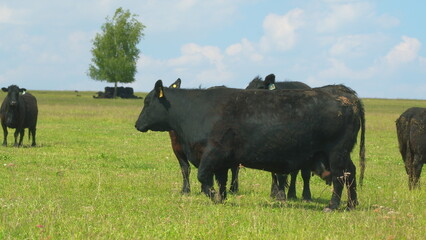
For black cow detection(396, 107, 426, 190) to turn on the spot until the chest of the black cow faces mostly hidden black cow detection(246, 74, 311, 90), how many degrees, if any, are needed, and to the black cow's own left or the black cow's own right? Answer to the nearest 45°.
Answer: approximately 135° to the black cow's own left

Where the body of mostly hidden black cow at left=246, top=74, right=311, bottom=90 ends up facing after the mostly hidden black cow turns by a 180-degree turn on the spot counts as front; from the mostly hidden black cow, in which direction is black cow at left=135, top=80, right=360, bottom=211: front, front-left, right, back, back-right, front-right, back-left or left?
right

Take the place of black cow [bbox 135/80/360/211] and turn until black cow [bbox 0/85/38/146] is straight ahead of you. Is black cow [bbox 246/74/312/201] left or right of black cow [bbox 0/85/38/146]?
right

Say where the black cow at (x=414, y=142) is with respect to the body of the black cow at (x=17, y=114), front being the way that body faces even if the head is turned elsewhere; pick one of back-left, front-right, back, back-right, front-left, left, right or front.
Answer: left

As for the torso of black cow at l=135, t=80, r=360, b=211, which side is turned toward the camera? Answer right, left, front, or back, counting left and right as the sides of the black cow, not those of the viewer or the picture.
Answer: left

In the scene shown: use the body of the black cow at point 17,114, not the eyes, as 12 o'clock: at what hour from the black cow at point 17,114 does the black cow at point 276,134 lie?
the black cow at point 276,134 is roughly at 10 o'clock from the black cow at point 17,114.

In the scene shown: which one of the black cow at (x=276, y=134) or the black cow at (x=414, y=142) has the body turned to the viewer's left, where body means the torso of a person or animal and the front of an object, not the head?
the black cow at (x=276, y=134)

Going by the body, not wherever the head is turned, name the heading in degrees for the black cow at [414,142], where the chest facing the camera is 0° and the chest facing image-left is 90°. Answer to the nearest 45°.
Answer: approximately 225°

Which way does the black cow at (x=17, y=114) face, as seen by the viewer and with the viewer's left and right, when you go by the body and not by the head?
facing the viewer and to the left of the viewer
